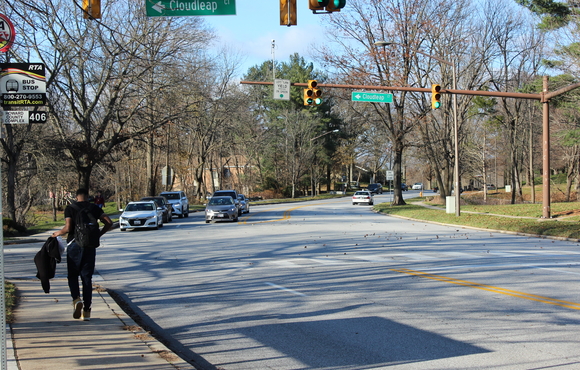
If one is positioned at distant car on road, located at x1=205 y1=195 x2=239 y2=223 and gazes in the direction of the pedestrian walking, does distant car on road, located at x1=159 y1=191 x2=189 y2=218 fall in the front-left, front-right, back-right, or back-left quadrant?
back-right

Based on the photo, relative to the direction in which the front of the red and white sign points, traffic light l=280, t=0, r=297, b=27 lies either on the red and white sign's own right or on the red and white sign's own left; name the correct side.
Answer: on the red and white sign's own left

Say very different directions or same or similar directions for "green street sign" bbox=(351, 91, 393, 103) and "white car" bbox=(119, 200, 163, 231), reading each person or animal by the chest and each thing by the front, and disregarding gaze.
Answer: same or similar directions

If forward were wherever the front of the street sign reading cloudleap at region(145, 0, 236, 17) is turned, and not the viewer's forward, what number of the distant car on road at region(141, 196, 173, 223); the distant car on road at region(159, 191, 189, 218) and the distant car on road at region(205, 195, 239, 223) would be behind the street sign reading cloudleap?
3

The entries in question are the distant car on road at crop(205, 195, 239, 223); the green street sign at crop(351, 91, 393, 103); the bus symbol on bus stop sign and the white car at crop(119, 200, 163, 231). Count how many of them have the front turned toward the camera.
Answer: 4

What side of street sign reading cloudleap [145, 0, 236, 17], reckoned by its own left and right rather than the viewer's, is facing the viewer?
front

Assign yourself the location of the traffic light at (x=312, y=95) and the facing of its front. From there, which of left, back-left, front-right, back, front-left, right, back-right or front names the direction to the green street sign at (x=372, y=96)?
back-left

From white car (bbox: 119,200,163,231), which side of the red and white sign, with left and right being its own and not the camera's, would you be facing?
back

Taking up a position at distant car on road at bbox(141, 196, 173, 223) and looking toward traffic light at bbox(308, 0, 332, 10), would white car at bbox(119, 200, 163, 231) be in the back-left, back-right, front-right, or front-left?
front-right

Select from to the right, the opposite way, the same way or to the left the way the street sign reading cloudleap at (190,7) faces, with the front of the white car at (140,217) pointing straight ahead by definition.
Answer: the same way

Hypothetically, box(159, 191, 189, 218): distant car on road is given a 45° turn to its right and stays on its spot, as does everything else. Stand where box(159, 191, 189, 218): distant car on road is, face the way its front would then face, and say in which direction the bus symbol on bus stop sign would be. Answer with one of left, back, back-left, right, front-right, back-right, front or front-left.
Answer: left

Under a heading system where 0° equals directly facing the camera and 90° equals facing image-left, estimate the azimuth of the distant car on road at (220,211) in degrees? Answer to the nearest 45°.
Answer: approximately 0°

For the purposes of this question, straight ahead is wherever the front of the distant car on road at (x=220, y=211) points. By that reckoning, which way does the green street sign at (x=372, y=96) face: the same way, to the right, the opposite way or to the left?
the same way

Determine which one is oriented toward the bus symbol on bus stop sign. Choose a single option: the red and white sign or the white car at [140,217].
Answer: the white car

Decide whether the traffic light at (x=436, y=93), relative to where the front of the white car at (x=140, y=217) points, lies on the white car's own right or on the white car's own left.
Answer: on the white car's own left

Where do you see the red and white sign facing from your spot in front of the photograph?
facing the viewer

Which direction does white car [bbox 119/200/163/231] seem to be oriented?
toward the camera

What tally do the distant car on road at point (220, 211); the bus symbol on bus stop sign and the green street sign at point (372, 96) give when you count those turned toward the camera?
3
